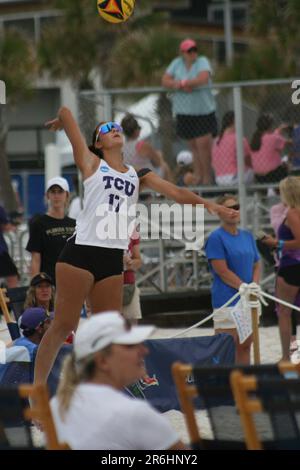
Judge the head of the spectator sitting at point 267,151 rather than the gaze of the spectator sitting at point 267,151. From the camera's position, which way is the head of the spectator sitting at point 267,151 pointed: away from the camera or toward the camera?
away from the camera

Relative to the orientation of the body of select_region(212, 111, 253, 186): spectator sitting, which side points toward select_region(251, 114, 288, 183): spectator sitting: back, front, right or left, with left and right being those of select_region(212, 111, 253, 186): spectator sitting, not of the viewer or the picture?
right

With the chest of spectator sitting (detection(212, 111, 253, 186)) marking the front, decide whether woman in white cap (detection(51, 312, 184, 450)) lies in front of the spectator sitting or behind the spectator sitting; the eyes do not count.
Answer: behind

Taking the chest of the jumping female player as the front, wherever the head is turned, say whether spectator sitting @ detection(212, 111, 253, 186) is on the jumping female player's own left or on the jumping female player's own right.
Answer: on the jumping female player's own left

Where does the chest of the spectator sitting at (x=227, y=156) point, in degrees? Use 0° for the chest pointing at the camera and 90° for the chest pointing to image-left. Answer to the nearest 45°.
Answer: approximately 180°

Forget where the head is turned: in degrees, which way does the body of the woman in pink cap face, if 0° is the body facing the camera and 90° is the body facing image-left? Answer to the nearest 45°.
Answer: approximately 0°

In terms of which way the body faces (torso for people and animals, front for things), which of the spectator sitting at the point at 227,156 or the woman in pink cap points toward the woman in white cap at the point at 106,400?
the woman in pink cap
